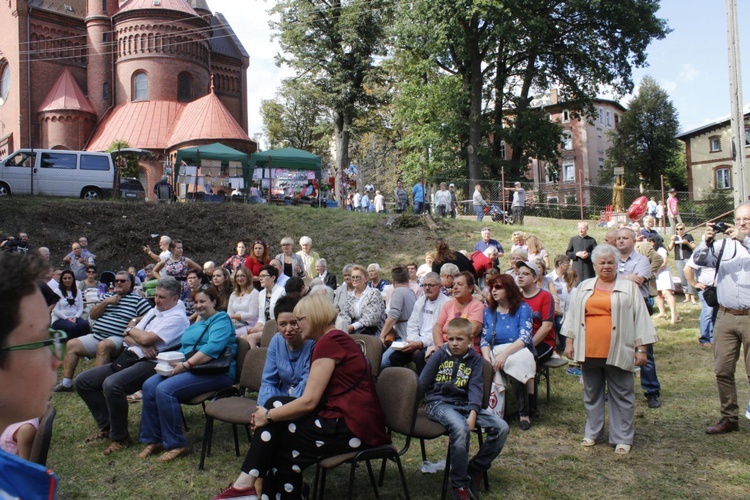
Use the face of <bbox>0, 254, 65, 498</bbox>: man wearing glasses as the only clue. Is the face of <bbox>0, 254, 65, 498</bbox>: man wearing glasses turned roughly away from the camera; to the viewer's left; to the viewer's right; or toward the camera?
to the viewer's right

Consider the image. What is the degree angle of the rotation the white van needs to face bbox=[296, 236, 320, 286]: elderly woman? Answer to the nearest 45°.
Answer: approximately 90° to its left

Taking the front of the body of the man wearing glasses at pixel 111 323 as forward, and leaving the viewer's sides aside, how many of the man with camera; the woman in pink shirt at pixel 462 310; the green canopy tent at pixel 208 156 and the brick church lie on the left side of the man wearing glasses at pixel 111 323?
2

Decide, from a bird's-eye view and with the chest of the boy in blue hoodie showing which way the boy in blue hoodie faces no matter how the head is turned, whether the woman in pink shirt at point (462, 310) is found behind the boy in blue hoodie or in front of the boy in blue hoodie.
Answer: behind

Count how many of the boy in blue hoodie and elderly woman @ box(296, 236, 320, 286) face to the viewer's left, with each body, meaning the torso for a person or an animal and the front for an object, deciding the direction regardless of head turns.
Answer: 0

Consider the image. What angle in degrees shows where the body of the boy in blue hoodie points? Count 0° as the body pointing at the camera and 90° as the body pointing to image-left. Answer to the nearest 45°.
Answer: approximately 0°

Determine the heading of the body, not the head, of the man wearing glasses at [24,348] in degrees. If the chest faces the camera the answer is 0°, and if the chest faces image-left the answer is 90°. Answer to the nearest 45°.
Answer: approximately 225°

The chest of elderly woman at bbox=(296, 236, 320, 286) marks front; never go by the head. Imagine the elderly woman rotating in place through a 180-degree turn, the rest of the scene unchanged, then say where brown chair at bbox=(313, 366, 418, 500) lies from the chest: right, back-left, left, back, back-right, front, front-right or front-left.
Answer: back

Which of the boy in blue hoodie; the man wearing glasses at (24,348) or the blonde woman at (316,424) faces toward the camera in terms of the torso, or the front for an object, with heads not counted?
the boy in blue hoodie

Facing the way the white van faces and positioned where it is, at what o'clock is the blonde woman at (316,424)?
The blonde woman is roughly at 9 o'clock from the white van.

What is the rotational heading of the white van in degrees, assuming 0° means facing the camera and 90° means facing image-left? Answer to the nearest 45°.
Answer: approximately 90°

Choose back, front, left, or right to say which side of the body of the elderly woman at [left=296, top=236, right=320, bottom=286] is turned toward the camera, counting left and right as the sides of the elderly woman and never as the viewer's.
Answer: front

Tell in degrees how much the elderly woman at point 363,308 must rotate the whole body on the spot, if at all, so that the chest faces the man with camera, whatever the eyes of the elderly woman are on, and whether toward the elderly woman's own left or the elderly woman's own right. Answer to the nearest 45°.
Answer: approximately 90° to the elderly woman's own left

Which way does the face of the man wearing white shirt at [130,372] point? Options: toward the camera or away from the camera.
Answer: toward the camera

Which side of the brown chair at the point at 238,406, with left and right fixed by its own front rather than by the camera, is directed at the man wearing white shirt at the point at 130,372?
right
